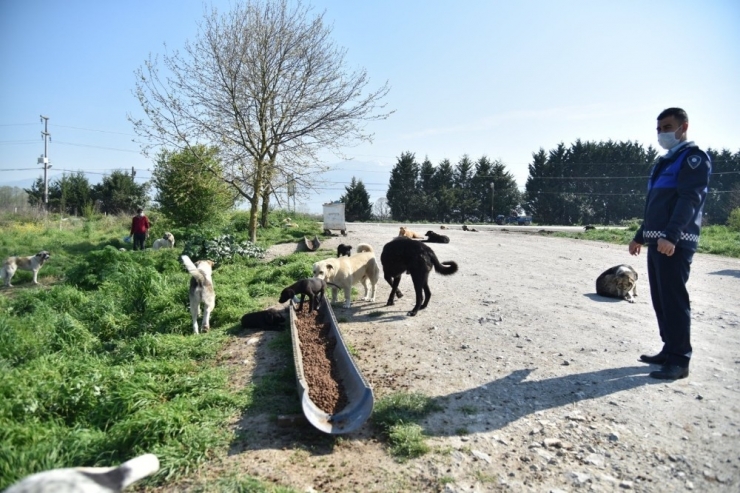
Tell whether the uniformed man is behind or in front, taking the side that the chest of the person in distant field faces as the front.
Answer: in front

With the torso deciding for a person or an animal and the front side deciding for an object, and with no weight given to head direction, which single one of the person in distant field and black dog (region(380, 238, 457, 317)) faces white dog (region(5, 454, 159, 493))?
the person in distant field

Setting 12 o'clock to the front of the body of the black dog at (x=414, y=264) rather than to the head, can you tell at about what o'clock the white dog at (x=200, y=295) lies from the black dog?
The white dog is roughly at 10 o'clock from the black dog.

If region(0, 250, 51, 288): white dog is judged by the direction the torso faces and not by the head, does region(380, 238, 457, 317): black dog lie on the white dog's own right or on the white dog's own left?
on the white dog's own right

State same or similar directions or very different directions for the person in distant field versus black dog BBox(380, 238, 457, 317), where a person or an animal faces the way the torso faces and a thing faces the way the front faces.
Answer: very different directions

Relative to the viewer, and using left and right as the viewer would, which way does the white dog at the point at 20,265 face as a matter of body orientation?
facing to the right of the viewer

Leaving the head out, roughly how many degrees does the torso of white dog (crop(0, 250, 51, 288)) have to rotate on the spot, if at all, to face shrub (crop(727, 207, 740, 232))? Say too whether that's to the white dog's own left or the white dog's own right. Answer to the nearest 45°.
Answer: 0° — it already faces it

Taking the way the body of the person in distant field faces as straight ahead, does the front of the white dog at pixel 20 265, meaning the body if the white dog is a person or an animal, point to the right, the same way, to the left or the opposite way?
to the left

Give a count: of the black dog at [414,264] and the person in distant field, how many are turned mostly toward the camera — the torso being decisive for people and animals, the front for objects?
1

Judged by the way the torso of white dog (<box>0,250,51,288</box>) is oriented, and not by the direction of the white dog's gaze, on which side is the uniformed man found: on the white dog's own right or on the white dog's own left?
on the white dog's own right

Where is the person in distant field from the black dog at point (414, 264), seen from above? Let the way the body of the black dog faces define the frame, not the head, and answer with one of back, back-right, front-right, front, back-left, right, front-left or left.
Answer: front

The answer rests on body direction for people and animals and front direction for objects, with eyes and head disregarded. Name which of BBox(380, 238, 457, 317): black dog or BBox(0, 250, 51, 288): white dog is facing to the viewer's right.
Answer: the white dog

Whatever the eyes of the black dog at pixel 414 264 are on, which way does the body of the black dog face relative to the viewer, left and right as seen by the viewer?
facing away from the viewer and to the left of the viewer

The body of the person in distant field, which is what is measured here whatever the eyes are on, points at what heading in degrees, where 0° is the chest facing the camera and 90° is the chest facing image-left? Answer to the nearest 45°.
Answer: approximately 0°

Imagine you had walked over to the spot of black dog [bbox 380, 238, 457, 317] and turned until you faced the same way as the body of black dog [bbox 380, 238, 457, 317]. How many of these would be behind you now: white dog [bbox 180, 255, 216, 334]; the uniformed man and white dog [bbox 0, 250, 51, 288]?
1

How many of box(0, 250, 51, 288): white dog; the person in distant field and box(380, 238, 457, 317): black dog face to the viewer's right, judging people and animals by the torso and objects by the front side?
1

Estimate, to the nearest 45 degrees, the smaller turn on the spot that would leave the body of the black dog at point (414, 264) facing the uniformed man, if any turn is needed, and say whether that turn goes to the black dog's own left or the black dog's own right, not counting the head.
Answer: approximately 180°
